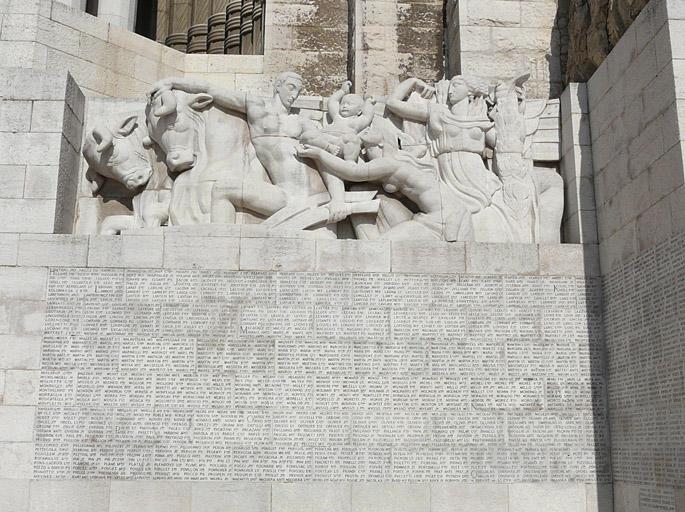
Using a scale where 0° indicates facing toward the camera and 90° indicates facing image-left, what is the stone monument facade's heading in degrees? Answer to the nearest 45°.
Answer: approximately 0°
